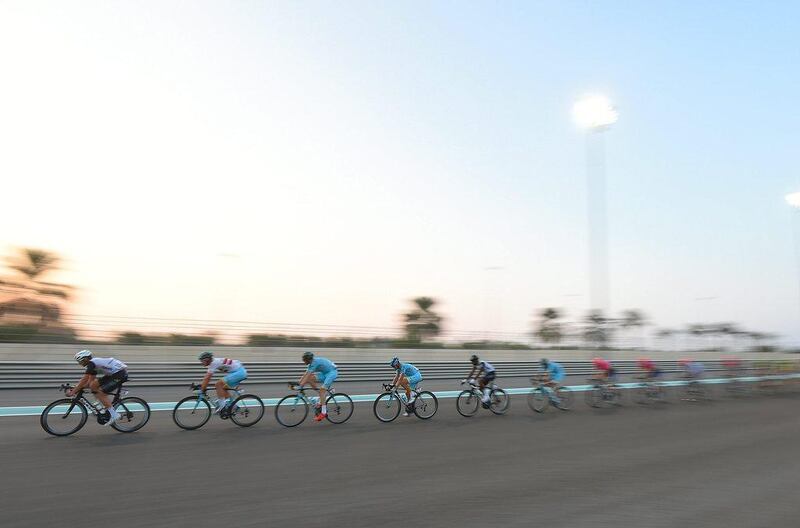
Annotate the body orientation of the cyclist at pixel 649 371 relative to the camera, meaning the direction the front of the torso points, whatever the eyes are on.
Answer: to the viewer's left

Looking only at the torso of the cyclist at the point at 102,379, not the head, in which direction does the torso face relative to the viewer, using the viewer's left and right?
facing to the left of the viewer

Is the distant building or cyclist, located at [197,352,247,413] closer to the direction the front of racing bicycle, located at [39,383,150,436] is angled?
the distant building

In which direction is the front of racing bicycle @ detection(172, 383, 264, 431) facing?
to the viewer's left

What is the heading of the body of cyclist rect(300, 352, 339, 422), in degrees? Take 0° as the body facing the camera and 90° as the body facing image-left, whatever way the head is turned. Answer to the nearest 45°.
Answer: approximately 90°

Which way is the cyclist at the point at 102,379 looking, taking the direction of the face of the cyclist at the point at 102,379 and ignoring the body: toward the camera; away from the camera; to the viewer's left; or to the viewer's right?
to the viewer's left

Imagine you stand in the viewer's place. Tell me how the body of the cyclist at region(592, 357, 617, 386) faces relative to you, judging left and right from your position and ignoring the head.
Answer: facing to the left of the viewer

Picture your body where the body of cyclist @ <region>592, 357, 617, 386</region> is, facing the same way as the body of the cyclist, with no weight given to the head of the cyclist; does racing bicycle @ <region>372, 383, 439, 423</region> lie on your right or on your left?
on your left

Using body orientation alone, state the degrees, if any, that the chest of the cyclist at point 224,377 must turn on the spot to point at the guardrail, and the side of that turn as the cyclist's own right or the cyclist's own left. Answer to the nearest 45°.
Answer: approximately 90° to the cyclist's own right
